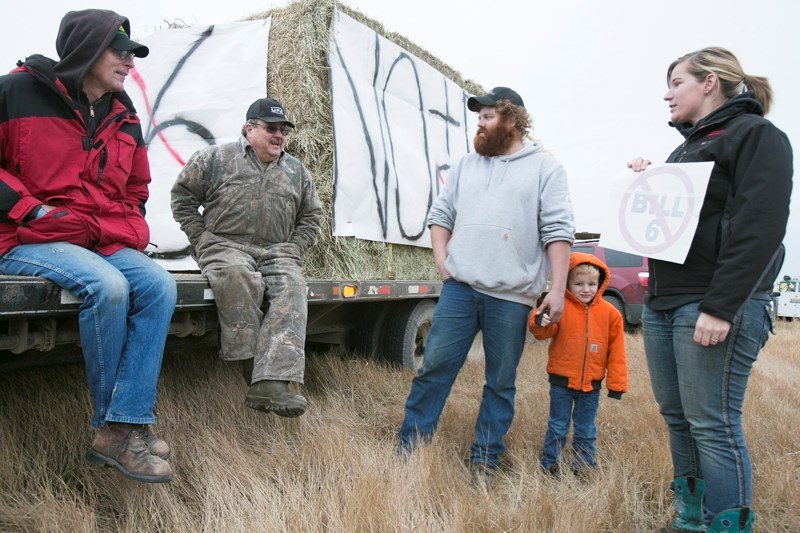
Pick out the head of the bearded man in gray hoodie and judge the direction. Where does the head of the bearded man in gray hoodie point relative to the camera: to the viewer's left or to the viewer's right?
to the viewer's left

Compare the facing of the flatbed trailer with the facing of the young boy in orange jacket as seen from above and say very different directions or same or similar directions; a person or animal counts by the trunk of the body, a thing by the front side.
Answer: very different directions

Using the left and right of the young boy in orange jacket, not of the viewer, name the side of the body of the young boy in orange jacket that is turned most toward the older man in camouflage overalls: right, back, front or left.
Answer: right

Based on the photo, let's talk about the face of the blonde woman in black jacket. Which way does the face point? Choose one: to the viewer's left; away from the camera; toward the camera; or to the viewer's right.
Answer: to the viewer's left

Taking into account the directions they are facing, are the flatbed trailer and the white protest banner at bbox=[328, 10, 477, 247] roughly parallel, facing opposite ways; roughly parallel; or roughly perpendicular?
roughly perpendicular

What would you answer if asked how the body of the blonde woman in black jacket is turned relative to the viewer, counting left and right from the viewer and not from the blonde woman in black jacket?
facing the viewer and to the left of the viewer

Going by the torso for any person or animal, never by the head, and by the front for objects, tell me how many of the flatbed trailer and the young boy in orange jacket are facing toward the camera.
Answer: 1

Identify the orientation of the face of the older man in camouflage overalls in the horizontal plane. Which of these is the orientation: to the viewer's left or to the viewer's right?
to the viewer's right
